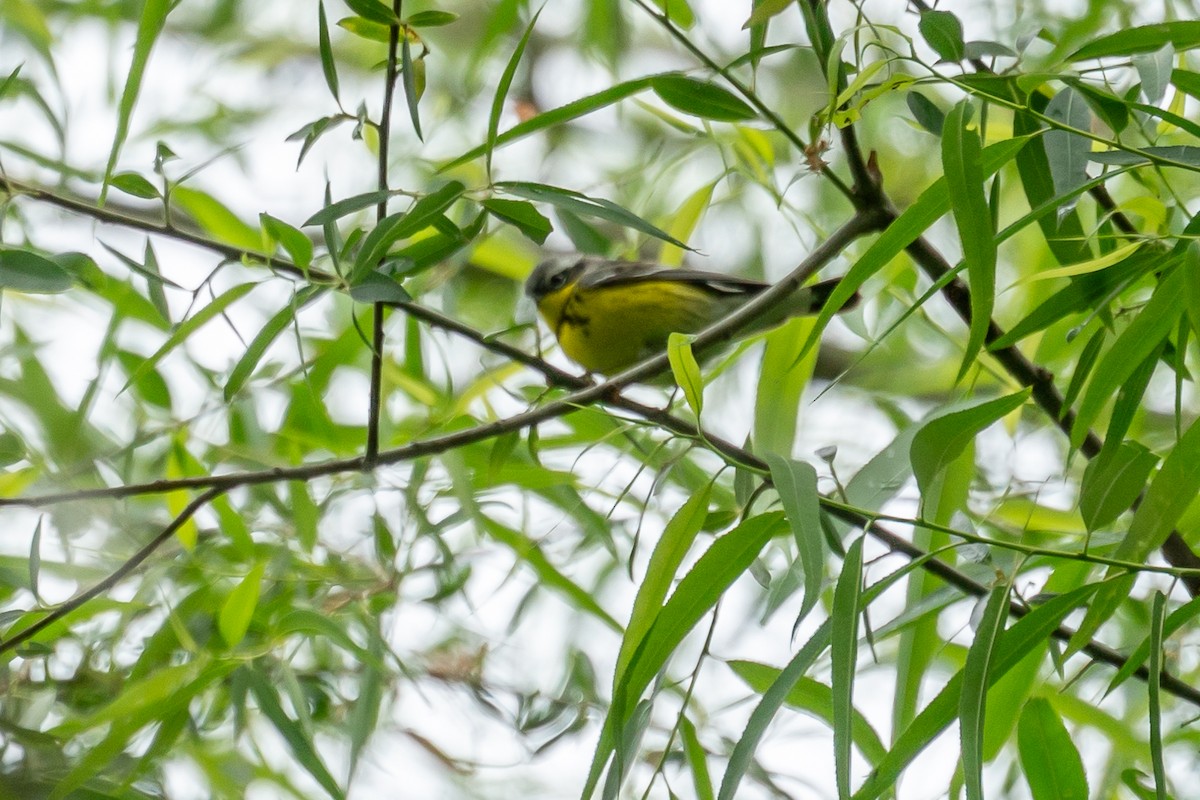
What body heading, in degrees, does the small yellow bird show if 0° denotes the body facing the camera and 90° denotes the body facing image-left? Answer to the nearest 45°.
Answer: approximately 90°
